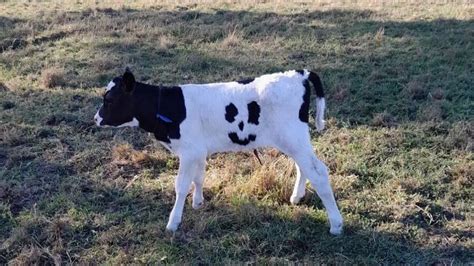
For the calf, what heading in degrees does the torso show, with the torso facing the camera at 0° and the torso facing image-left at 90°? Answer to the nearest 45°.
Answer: approximately 90°
